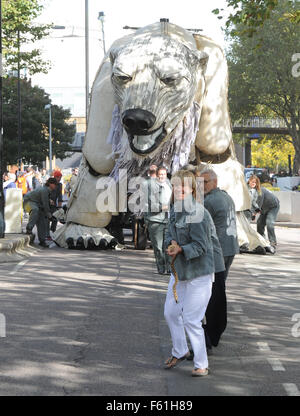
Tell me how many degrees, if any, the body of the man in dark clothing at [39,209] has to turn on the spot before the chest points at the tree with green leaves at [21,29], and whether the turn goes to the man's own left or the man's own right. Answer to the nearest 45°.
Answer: approximately 90° to the man's own left

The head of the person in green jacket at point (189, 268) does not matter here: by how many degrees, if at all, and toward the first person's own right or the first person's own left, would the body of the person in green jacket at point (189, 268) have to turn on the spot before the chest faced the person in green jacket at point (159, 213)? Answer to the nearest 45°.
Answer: approximately 135° to the first person's own right

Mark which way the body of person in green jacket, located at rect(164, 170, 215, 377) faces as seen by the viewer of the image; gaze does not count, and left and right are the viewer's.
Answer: facing the viewer and to the left of the viewer

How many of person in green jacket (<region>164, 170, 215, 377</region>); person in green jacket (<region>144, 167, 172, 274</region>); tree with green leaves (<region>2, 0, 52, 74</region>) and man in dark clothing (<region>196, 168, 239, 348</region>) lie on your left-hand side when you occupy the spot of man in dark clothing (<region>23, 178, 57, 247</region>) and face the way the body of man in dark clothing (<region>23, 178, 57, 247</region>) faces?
1

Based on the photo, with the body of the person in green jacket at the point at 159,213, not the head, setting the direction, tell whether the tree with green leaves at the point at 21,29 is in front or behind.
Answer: behind

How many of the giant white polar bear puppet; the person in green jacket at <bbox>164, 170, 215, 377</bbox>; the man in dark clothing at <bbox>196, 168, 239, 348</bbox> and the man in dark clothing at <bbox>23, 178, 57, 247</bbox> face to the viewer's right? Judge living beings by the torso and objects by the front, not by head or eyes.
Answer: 1

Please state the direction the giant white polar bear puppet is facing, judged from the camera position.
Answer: facing the viewer

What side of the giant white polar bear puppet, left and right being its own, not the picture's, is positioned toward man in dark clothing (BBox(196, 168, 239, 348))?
front

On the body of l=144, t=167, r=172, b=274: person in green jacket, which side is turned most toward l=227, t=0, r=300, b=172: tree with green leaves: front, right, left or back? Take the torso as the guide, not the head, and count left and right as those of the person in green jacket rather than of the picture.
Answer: back

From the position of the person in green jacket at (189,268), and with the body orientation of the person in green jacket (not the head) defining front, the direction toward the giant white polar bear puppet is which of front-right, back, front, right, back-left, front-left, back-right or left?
back-right

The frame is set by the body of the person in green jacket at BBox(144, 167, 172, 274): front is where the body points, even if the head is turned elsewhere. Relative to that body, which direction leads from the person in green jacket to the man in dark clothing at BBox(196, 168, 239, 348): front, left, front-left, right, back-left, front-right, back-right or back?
front

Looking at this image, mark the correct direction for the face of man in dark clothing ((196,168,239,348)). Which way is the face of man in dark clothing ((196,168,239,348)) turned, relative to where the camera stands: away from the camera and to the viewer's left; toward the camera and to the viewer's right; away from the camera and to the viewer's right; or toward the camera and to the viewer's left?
toward the camera and to the viewer's left
